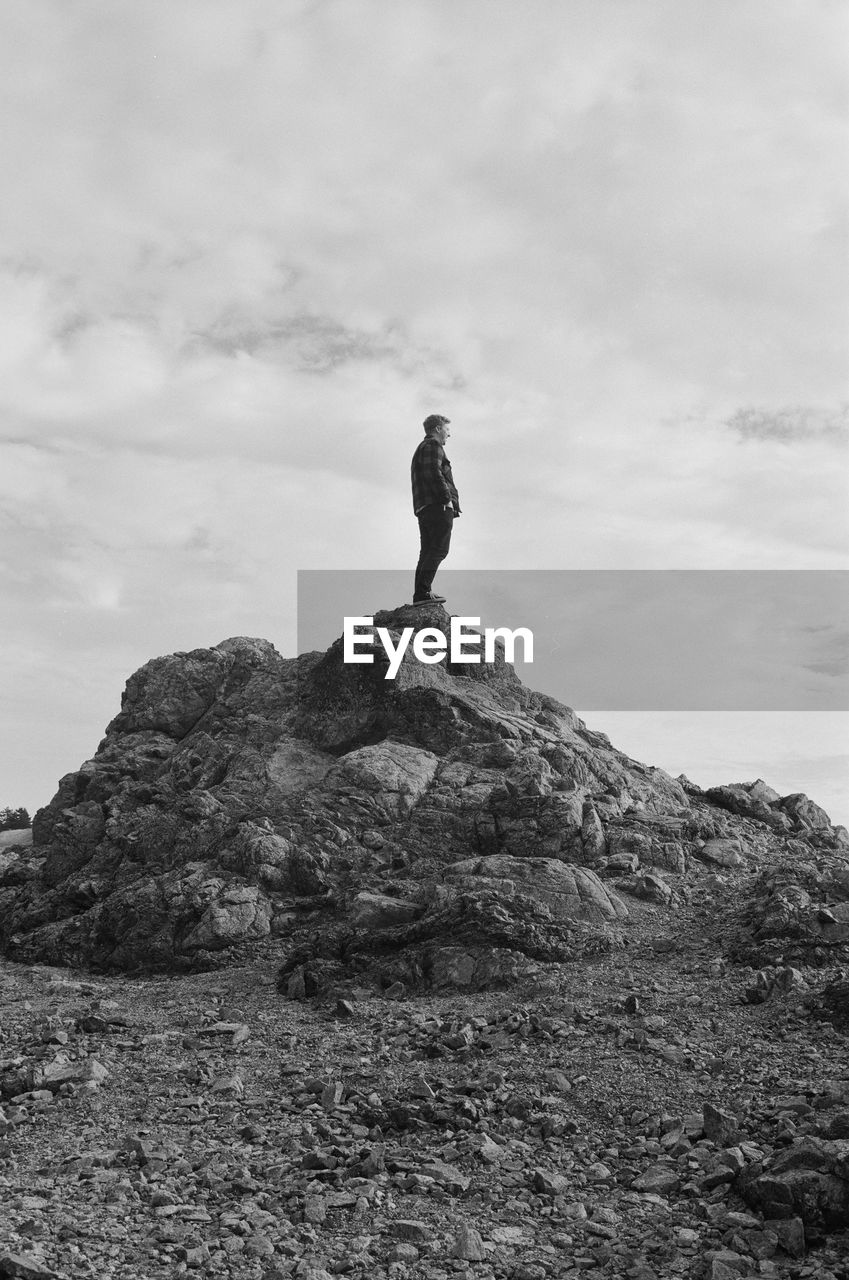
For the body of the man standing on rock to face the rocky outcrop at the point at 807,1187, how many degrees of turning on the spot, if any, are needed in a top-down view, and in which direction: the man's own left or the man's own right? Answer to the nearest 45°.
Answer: approximately 90° to the man's own right

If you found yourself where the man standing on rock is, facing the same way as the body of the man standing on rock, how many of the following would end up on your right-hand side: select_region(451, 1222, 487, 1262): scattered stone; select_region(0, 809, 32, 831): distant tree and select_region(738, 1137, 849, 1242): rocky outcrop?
2

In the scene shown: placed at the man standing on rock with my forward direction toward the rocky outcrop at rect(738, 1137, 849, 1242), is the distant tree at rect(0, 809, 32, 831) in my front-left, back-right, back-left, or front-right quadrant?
back-right

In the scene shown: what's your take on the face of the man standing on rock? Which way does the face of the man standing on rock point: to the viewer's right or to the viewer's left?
to the viewer's right

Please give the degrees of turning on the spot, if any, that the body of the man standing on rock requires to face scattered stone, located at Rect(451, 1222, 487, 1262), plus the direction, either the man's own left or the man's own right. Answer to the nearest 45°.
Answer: approximately 90° to the man's own right

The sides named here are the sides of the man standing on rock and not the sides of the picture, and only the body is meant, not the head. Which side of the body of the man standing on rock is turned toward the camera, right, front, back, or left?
right

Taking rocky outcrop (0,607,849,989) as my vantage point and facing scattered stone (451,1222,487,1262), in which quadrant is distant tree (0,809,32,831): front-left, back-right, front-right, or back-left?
back-right
